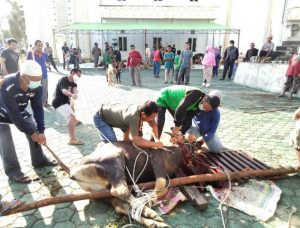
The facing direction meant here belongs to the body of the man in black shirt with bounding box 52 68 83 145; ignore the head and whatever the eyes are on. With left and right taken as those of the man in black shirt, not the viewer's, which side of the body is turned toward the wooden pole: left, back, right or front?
front

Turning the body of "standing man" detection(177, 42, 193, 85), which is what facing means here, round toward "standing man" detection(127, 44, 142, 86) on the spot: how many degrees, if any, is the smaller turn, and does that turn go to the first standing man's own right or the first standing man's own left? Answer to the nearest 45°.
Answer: approximately 90° to the first standing man's own right

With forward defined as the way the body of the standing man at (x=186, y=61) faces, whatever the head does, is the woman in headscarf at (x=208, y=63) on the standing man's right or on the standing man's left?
on the standing man's left

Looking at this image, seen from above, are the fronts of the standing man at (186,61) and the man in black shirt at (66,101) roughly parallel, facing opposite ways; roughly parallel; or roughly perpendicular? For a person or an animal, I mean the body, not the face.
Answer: roughly perpendicular

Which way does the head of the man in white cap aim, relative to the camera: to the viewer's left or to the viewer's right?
to the viewer's right

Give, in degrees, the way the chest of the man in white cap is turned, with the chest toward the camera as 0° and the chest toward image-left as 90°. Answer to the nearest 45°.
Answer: approximately 315°

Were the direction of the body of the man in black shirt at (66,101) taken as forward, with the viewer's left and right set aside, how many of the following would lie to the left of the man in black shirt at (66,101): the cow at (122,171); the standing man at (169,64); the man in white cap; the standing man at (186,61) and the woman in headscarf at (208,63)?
3

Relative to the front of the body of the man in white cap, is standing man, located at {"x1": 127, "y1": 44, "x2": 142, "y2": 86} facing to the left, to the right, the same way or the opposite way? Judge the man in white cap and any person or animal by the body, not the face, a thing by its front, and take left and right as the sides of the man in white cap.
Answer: to the right
